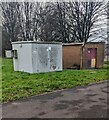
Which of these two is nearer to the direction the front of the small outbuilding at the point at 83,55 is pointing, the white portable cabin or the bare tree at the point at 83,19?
the white portable cabin

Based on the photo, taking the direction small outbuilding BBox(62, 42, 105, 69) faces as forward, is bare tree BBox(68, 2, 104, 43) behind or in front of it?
behind

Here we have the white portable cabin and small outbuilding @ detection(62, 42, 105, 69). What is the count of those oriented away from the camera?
0

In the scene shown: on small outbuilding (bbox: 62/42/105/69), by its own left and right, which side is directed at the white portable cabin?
right

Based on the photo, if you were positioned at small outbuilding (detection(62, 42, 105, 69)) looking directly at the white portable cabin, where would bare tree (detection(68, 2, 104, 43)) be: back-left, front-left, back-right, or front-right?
back-right

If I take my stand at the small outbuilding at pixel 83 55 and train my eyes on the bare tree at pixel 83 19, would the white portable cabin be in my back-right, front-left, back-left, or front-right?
back-left
